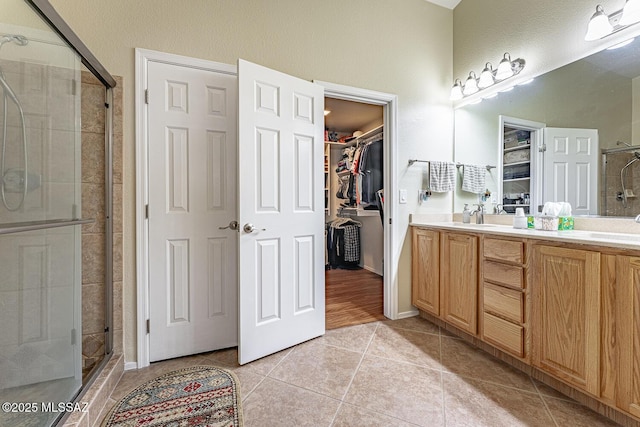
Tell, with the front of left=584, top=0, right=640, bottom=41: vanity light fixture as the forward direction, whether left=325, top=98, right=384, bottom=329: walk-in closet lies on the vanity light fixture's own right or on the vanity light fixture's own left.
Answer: on the vanity light fixture's own right

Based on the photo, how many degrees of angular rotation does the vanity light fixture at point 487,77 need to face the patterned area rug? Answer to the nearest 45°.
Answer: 0° — it already faces it

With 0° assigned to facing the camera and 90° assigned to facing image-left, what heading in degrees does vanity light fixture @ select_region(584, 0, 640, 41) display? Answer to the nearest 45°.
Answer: approximately 45°

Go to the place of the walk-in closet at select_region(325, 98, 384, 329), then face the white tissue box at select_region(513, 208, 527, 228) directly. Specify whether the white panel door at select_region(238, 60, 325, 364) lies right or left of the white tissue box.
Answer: right
